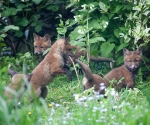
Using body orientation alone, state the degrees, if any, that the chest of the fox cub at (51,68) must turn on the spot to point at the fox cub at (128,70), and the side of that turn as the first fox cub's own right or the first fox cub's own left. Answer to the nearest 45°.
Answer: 0° — it already faces it

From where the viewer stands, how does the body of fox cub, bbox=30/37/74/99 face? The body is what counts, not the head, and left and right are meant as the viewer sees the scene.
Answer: facing to the right of the viewer

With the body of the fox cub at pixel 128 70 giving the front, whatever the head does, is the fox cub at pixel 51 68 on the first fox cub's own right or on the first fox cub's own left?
on the first fox cub's own right
